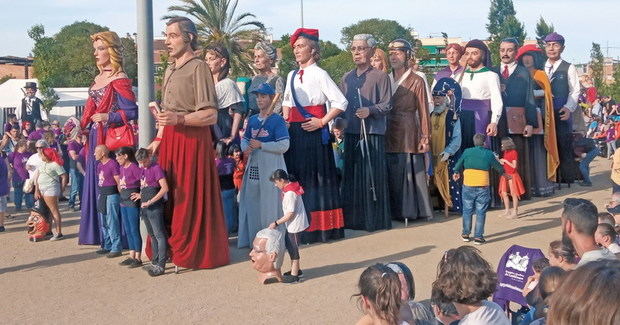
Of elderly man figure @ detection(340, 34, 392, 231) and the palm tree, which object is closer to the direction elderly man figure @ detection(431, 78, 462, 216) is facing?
the elderly man figure

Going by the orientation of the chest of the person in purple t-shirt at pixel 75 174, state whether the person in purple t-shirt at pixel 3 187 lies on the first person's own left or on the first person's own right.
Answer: on the first person's own right

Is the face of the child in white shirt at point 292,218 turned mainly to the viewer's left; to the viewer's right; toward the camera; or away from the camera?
to the viewer's left

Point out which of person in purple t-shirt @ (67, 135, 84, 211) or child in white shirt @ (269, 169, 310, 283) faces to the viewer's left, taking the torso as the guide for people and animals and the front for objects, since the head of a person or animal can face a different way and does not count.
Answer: the child in white shirt

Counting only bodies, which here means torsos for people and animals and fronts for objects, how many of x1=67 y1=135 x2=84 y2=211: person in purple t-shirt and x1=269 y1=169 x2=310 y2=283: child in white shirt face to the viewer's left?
1

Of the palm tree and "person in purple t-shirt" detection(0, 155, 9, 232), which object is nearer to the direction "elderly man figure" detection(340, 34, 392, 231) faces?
the person in purple t-shirt

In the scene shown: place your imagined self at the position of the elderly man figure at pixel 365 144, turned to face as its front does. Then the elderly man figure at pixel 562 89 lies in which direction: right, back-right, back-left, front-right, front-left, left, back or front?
back

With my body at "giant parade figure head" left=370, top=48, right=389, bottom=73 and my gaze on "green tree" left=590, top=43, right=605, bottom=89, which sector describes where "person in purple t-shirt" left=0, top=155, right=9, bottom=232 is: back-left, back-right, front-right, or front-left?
back-left
